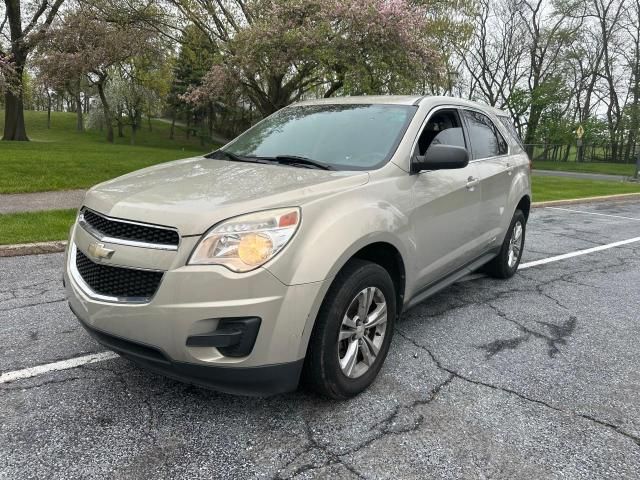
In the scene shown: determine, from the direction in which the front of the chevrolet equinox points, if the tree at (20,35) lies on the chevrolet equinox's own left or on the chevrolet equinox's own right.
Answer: on the chevrolet equinox's own right

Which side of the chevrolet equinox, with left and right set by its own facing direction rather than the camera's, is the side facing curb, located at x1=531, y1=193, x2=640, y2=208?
back

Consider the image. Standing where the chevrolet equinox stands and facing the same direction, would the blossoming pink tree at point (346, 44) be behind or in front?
behind

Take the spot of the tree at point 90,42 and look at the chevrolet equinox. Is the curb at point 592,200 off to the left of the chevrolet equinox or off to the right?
left

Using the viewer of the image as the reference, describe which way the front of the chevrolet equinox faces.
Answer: facing the viewer and to the left of the viewer

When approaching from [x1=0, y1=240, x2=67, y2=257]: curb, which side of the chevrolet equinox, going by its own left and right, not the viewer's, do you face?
right
